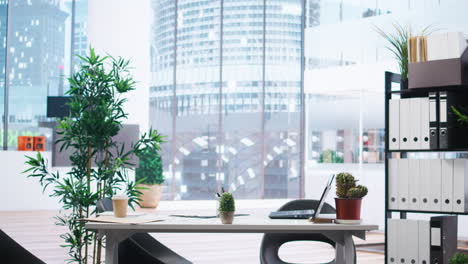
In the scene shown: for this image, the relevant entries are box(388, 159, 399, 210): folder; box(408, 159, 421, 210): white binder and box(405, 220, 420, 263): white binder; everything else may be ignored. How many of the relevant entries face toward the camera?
3

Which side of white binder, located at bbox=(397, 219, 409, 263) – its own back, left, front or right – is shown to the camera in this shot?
front

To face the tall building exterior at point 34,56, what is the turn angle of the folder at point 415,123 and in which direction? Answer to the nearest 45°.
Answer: approximately 135° to its right

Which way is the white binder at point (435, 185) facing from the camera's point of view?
toward the camera

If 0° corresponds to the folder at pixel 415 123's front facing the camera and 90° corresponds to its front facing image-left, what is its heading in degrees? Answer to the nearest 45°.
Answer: approximately 0°

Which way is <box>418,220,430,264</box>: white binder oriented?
toward the camera

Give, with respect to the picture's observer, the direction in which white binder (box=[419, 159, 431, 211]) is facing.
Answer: facing the viewer

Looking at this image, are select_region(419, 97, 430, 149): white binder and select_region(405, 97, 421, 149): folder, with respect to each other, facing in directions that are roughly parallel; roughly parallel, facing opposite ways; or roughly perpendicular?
roughly parallel
